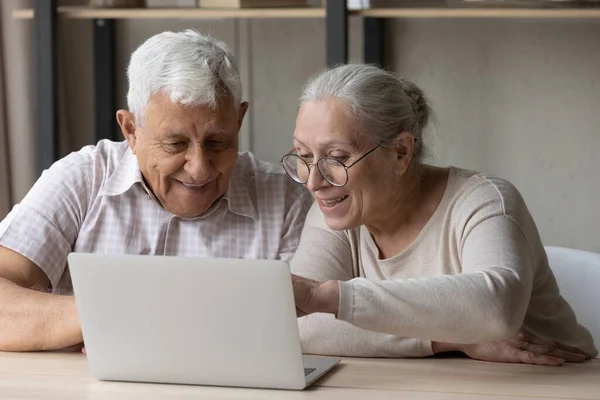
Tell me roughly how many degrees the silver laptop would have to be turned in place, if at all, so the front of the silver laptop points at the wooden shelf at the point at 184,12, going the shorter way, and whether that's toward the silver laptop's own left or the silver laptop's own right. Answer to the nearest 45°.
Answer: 0° — it already faces it

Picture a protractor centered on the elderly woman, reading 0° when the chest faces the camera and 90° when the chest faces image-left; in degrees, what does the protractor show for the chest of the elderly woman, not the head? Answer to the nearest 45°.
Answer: approximately 45°

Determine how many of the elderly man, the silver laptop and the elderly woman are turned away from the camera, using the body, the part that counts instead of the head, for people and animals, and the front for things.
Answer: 1

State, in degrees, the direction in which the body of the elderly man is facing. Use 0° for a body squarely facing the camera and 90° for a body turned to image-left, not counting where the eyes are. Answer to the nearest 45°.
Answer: approximately 0°

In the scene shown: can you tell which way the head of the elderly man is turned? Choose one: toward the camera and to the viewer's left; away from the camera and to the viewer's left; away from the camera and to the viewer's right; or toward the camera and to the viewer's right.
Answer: toward the camera and to the viewer's right

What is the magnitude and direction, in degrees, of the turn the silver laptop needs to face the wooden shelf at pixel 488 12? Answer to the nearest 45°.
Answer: approximately 45° to its right

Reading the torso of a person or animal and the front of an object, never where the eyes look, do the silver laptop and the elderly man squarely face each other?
yes

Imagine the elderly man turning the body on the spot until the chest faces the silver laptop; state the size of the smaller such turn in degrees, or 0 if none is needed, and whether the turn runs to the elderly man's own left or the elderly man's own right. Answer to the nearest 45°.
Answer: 0° — they already face it

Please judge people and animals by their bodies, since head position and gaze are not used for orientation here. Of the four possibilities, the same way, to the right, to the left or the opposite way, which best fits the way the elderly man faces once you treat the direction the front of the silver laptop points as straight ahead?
the opposite way

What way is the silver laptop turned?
away from the camera

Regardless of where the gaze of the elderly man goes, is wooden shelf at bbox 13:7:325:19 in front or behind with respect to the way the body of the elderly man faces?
behind

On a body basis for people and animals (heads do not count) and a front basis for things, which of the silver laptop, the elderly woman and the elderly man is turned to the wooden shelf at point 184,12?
the silver laptop

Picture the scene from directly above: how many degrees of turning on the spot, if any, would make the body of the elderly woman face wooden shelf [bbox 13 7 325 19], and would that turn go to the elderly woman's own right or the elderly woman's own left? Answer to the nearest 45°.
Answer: approximately 90° to the elderly woman's own right

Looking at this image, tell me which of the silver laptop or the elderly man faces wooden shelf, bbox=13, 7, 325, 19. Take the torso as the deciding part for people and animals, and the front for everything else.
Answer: the silver laptop
